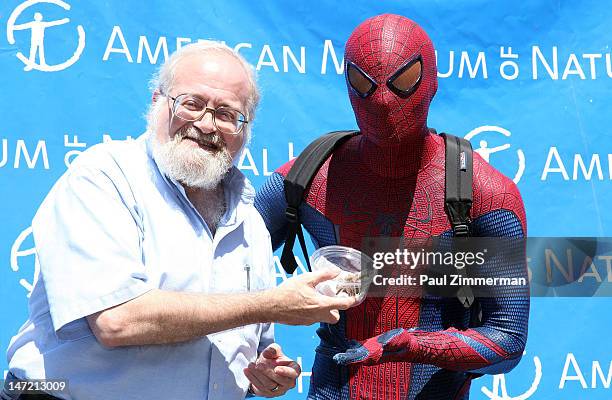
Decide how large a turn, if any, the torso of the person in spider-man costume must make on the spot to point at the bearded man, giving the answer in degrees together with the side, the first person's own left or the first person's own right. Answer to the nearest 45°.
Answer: approximately 45° to the first person's own right

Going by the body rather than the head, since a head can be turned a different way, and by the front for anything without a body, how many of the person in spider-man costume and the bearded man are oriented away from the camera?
0

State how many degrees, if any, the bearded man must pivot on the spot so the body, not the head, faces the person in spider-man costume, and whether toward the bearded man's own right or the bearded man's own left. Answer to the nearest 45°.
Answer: approximately 90° to the bearded man's own left

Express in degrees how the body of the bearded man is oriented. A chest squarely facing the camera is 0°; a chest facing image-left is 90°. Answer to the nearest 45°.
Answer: approximately 315°
